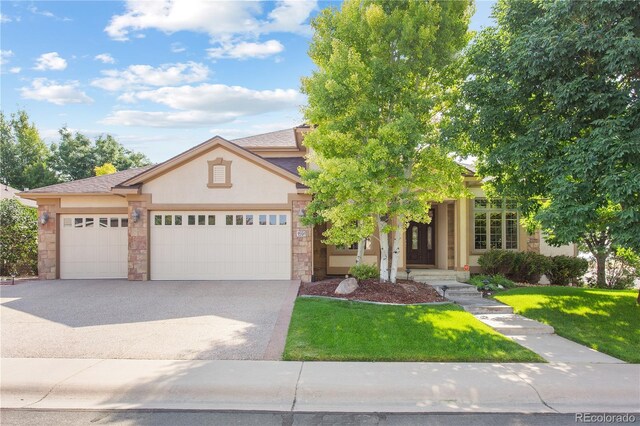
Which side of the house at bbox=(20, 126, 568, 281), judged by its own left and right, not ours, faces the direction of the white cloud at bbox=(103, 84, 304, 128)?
back

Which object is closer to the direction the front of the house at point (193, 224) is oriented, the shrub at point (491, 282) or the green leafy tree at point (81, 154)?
the shrub

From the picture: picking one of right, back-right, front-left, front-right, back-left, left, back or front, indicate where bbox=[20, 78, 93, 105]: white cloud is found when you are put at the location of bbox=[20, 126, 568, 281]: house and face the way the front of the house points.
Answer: back-right

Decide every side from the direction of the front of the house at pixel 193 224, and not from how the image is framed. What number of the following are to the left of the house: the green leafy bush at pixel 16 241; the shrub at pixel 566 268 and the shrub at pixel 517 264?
2

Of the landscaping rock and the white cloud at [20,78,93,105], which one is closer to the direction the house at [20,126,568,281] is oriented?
the landscaping rock

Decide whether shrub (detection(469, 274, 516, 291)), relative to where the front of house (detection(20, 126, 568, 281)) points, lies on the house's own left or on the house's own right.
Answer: on the house's own left

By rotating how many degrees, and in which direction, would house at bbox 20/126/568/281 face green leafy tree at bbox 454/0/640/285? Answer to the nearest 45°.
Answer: approximately 45° to its left

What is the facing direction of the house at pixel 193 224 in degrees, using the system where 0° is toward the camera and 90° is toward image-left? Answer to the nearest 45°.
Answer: approximately 0°

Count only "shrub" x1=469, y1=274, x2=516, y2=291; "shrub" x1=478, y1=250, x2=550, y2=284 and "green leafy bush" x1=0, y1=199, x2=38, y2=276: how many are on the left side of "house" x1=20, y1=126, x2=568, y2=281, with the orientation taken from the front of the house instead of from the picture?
2
